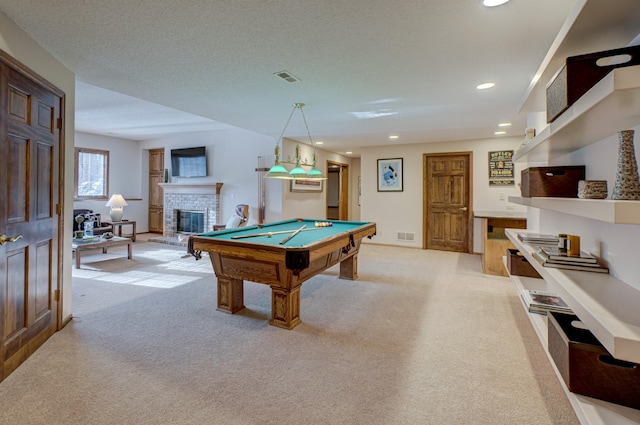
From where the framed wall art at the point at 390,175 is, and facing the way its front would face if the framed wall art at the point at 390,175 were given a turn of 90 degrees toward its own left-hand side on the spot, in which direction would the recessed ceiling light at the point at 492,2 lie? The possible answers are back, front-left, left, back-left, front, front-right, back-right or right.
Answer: right

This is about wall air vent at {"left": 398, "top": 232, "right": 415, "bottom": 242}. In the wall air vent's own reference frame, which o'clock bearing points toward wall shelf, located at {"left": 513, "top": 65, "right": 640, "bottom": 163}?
The wall shelf is roughly at 12 o'clock from the wall air vent.

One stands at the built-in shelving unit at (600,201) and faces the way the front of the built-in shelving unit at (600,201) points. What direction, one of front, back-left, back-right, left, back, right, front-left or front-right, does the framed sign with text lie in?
right

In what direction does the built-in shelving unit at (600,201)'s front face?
to the viewer's left

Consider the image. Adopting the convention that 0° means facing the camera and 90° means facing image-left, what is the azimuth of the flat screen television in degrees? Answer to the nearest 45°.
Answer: approximately 45°

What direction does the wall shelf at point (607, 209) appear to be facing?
to the viewer's left

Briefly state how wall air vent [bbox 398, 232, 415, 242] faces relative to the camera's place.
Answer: facing the viewer

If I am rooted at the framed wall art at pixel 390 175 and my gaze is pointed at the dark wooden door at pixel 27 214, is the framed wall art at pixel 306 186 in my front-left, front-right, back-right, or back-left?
front-right

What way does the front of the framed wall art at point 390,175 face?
toward the camera

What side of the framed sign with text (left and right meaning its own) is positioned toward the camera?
front

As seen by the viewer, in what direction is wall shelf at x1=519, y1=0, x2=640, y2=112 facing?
to the viewer's left

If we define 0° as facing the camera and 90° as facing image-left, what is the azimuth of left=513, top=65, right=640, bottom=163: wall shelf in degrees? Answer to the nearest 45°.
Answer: approximately 90°

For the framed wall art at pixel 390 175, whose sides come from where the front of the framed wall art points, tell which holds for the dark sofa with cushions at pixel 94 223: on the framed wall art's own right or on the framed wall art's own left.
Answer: on the framed wall art's own right
